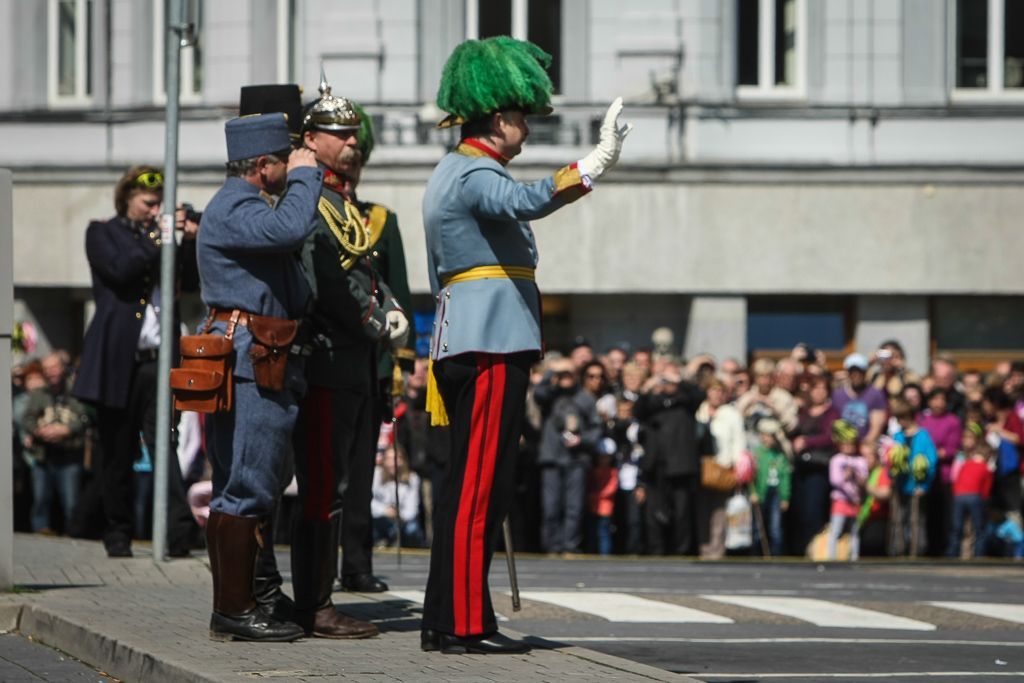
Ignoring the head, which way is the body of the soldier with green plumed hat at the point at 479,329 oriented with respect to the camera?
to the viewer's right

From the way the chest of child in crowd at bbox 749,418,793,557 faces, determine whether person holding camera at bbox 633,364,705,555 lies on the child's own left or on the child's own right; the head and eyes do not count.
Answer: on the child's own right

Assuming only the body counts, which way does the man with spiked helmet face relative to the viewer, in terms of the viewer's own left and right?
facing to the right of the viewer

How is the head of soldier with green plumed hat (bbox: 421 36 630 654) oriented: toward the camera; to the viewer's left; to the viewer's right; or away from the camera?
to the viewer's right

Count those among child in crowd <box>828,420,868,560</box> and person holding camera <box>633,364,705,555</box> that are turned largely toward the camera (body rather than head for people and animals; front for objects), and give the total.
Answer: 2

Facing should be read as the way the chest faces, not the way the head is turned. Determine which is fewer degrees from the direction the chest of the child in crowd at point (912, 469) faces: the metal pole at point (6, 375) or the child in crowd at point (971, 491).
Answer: the metal pole

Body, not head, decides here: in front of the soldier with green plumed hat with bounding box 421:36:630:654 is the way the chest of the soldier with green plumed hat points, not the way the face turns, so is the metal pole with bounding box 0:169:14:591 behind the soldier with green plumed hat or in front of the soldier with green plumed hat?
behind

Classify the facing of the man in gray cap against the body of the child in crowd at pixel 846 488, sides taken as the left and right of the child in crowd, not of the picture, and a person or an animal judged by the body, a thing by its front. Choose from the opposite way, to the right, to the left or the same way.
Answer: to the left

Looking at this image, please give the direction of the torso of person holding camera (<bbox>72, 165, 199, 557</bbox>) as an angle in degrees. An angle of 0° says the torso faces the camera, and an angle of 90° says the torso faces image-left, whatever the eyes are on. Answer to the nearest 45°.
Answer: approximately 315°

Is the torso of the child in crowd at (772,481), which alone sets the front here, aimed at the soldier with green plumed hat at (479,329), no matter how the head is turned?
yes

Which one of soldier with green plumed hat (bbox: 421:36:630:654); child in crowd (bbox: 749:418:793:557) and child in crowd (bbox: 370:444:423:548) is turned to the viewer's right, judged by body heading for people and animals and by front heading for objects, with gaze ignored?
the soldier with green plumed hat

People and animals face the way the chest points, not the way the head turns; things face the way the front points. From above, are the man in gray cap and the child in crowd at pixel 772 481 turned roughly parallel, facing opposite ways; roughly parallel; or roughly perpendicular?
roughly perpendicular
